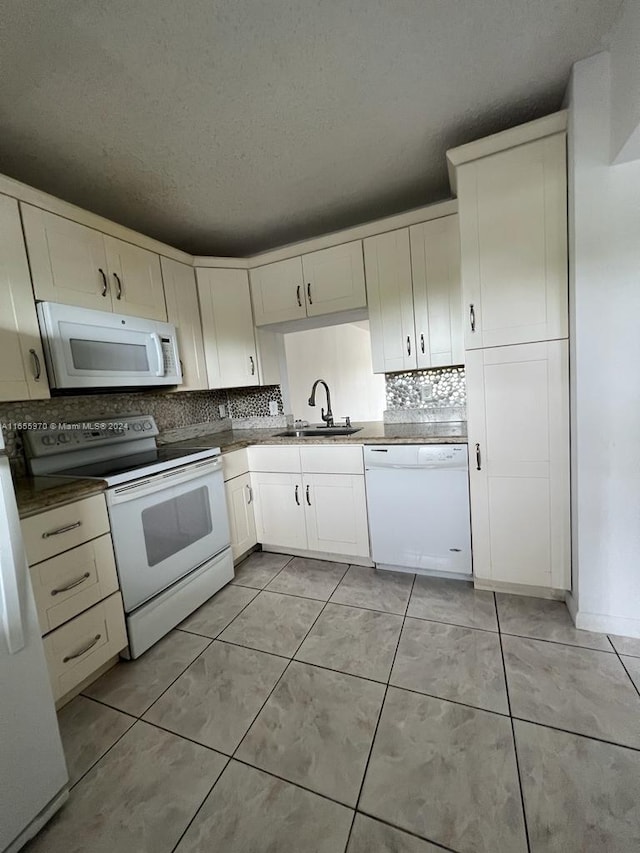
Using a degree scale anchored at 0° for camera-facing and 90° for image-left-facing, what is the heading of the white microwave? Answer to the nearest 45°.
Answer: approximately 315°

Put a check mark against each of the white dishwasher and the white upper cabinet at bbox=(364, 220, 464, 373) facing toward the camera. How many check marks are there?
2

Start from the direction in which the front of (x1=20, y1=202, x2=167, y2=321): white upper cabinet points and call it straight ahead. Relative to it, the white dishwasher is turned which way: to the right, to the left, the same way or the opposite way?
to the right

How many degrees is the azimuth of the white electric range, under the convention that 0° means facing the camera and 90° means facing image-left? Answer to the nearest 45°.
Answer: approximately 315°

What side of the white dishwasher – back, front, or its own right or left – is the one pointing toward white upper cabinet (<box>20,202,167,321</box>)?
right

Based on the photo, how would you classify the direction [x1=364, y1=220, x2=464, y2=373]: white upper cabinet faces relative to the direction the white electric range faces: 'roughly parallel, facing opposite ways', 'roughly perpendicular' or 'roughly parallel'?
roughly perpendicular

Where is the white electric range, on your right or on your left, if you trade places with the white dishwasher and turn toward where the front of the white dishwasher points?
on your right

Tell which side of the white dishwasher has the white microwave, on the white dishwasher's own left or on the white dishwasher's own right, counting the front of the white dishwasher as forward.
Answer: on the white dishwasher's own right

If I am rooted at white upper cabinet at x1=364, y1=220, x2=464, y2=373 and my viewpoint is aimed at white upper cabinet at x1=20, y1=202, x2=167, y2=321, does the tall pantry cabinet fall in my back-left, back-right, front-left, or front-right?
back-left

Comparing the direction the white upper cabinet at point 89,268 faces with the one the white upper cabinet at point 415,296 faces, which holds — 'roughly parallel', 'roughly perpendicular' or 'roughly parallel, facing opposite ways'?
roughly perpendicular

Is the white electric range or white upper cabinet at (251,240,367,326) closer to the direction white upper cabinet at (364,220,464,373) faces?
the white electric range

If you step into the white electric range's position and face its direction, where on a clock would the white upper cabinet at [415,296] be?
The white upper cabinet is roughly at 11 o'clock from the white electric range.

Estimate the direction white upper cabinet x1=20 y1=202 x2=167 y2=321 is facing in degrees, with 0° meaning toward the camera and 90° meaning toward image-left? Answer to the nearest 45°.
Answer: approximately 315°

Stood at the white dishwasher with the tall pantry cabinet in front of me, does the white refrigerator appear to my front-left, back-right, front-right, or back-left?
back-right
